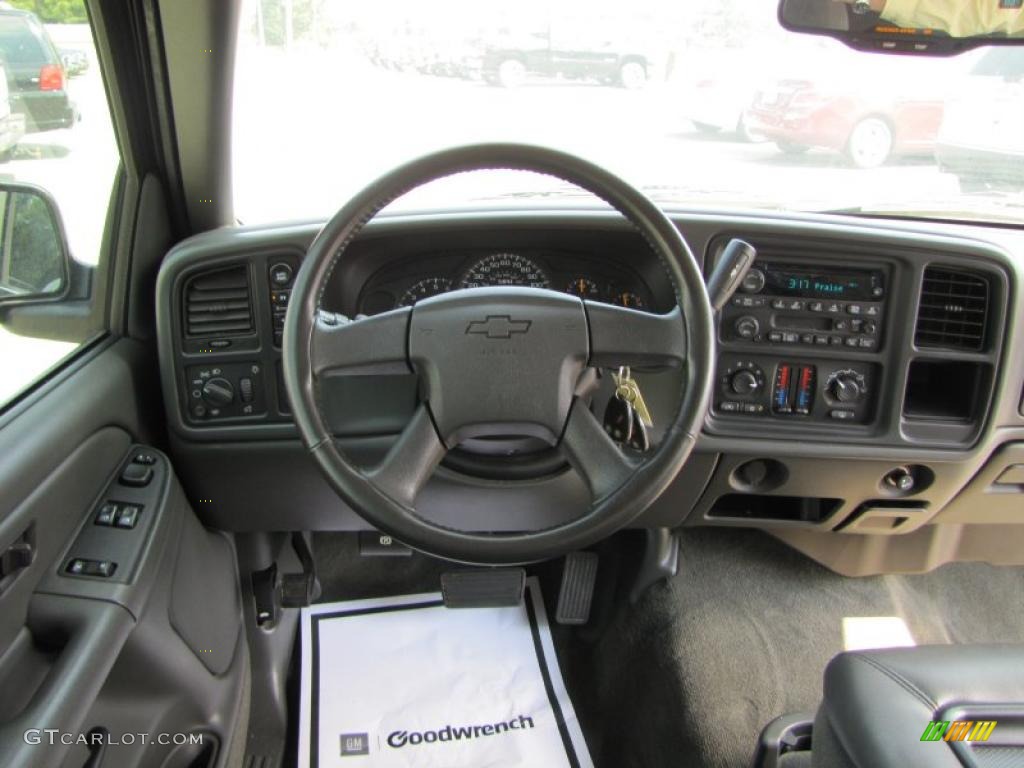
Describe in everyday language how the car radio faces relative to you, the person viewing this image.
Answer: facing the viewer

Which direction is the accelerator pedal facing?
toward the camera

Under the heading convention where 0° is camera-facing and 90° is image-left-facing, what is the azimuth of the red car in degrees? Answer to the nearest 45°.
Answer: approximately 225°

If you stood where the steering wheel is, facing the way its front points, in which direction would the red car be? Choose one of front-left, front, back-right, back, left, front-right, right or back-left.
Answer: back-left

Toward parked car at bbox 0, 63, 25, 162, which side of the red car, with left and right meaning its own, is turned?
back

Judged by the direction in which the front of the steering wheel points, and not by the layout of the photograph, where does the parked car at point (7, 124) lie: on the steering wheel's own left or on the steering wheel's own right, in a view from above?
on the steering wheel's own right

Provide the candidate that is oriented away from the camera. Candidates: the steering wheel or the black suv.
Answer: the black suv
